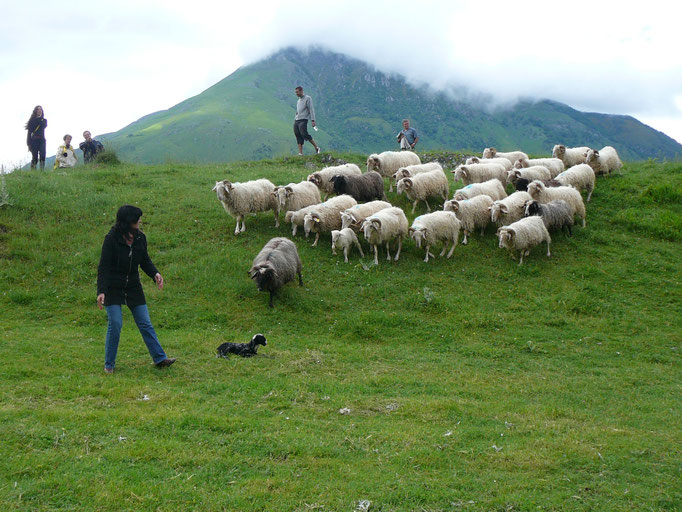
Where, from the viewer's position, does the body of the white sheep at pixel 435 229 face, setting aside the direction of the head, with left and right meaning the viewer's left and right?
facing the viewer and to the left of the viewer

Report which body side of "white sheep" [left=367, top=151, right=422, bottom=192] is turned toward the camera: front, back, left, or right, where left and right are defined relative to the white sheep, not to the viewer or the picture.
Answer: left

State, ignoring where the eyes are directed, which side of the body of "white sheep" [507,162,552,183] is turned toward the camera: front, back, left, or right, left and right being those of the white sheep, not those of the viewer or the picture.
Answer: left

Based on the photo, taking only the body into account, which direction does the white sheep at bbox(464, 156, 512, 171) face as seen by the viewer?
to the viewer's left

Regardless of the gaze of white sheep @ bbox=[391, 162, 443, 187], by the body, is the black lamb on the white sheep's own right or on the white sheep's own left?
on the white sheep's own left

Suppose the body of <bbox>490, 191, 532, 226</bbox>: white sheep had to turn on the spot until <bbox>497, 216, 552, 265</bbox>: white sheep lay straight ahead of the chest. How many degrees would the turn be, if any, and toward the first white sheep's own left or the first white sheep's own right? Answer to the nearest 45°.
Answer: approximately 45° to the first white sheep's own left

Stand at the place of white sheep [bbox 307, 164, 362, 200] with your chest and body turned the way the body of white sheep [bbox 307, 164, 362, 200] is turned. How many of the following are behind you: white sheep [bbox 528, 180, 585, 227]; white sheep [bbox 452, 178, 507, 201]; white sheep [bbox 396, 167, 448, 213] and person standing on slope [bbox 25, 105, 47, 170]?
3

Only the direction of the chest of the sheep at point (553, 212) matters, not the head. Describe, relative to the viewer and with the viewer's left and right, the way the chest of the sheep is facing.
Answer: facing to the left of the viewer

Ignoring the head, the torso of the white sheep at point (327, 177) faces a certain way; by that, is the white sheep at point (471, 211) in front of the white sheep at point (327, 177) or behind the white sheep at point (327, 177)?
behind

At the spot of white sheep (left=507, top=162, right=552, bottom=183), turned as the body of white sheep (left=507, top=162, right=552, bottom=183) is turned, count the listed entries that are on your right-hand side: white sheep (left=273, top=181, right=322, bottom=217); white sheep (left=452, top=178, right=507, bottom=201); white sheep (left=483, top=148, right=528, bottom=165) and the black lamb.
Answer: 1

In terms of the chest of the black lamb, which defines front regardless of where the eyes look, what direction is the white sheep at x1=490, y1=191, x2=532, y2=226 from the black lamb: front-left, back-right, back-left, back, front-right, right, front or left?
front-left

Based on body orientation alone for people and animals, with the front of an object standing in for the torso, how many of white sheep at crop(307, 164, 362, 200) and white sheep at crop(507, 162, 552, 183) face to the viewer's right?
0
